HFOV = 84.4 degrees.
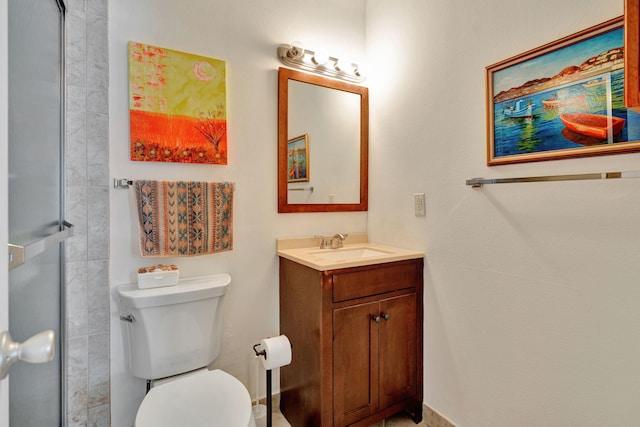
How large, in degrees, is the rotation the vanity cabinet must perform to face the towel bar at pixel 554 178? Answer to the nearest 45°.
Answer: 0° — it already faces it

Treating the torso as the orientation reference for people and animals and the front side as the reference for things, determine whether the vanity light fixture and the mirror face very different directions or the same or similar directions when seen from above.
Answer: same or similar directions

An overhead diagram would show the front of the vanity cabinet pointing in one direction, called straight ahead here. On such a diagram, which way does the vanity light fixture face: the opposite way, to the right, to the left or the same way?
the same way

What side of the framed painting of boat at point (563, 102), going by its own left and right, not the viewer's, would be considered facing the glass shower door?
front

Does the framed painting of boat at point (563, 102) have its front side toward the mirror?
no

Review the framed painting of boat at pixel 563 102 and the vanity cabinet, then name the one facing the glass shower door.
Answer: the framed painting of boat

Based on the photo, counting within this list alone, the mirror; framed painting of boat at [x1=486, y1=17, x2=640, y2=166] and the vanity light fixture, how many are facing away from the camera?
0

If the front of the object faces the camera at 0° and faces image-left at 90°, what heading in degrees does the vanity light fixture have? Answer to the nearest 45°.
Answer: approximately 315°

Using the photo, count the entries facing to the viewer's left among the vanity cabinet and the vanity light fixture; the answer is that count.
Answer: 0

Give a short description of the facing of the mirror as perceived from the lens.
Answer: facing the viewer and to the right of the viewer

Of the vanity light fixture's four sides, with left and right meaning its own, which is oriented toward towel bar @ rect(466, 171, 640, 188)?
front

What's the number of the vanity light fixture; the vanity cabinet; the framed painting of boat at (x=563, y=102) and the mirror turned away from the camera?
0
